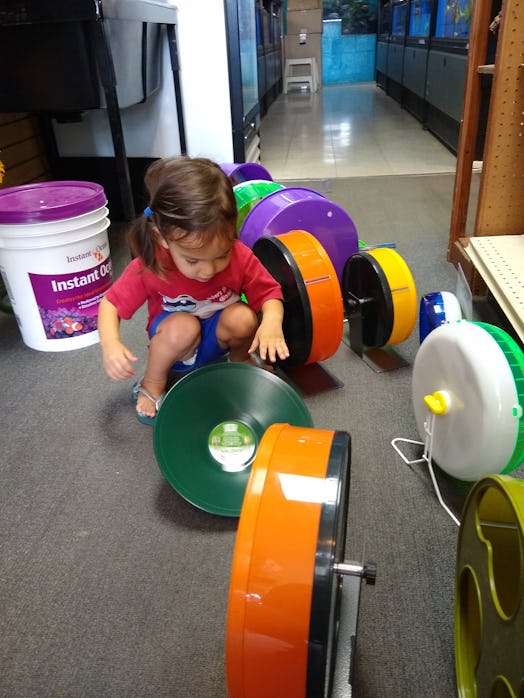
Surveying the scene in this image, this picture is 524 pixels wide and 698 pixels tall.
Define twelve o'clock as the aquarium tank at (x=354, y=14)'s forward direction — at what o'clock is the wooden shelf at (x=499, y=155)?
The wooden shelf is roughly at 12 o'clock from the aquarium tank.

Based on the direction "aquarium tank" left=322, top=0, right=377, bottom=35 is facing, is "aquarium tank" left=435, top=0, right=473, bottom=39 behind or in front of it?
in front

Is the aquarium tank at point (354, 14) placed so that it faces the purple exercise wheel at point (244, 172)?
yes

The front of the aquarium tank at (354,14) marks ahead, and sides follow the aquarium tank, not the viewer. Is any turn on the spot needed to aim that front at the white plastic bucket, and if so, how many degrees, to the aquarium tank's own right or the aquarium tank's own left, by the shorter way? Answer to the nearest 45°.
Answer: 0° — it already faces it

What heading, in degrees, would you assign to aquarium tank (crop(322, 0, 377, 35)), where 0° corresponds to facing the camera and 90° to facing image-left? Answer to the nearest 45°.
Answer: approximately 0°

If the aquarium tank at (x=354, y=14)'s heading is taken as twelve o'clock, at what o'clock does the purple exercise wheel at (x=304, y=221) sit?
The purple exercise wheel is roughly at 12 o'clock from the aquarium tank.

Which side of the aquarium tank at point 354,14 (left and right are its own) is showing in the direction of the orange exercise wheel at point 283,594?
front

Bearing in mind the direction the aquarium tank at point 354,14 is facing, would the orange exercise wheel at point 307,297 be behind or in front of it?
in front

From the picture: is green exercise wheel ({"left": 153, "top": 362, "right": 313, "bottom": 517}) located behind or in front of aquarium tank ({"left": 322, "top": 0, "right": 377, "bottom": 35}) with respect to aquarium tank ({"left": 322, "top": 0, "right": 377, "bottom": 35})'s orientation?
in front
